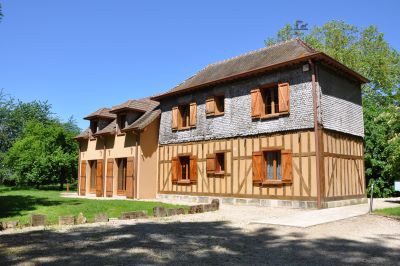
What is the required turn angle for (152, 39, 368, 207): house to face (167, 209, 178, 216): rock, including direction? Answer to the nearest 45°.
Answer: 0° — it already faces it

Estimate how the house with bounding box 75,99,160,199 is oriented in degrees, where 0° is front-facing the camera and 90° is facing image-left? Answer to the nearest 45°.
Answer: approximately 45°

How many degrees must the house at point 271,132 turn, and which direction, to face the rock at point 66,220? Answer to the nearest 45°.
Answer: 0° — it already faces it

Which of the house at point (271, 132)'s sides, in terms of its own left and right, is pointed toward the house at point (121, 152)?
right

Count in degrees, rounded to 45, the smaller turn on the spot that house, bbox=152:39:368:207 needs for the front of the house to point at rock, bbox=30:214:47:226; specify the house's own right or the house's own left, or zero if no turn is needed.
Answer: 0° — it already faces it

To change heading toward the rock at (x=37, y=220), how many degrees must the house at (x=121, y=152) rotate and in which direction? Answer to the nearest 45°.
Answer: approximately 45° to its left

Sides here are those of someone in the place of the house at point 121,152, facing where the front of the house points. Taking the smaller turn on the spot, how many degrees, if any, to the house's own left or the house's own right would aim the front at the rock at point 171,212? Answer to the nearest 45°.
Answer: approximately 45° to the house's own left

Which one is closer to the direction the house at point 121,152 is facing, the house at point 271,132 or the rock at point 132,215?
the rock

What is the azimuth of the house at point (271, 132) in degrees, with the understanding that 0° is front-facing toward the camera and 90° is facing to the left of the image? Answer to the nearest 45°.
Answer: approximately 45°

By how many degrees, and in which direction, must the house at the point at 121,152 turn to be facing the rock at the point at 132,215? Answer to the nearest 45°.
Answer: approximately 45° to its left

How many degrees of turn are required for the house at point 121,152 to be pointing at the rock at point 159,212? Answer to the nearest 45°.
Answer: approximately 45° to its left
